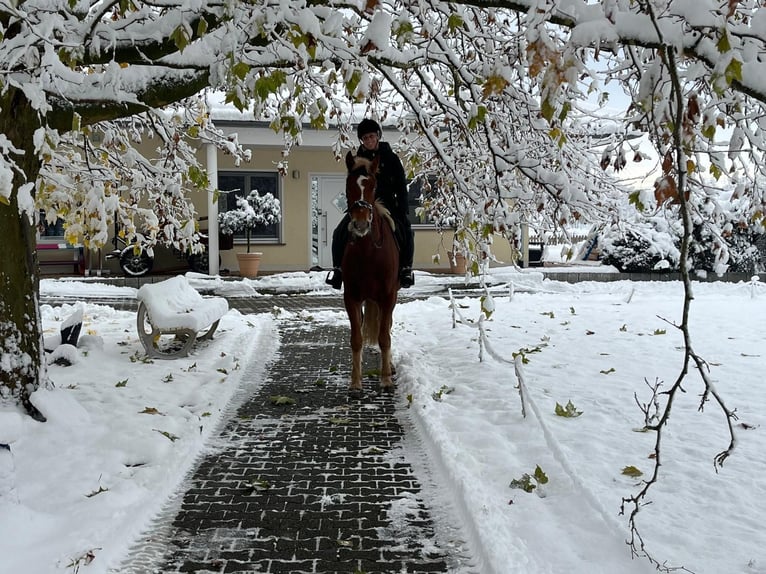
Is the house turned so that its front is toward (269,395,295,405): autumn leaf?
yes

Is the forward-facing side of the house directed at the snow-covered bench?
yes

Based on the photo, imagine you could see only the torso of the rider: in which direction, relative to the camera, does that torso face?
toward the camera

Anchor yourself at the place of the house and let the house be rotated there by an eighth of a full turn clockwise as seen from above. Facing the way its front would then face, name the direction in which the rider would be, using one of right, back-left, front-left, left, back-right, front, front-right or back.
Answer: front-left

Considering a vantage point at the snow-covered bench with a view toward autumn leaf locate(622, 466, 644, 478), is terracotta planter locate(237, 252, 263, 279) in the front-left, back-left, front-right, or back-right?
back-left

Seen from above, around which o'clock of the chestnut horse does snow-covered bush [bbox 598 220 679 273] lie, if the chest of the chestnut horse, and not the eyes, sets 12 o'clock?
The snow-covered bush is roughly at 7 o'clock from the chestnut horse.

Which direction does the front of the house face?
toward the camera

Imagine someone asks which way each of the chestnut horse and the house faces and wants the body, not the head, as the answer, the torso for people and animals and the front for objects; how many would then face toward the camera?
2

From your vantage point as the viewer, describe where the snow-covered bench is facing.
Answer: facing the viewer and to the right of the viewer

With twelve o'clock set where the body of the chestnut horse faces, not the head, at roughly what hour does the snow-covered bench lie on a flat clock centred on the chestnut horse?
The snow-covered bench is roughly at 4 o'clock from the chestnut horse.

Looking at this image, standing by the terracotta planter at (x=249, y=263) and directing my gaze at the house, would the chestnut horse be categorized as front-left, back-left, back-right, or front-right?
back-right
